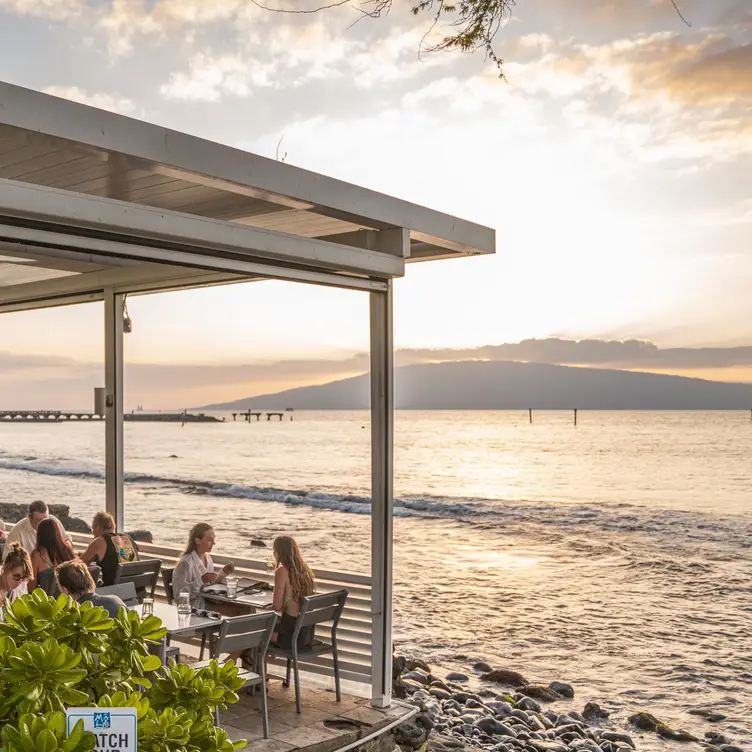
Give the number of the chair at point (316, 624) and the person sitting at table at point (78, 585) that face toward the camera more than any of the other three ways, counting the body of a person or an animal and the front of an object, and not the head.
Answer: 0

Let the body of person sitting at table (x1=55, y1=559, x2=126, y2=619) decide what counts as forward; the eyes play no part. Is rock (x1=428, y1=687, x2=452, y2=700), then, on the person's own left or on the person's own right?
on the person's own right

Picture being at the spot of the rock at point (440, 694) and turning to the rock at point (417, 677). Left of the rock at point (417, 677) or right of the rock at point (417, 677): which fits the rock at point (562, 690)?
right

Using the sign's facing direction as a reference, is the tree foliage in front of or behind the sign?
behind

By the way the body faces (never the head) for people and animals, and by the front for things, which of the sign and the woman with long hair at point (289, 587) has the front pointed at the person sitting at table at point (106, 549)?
the woman with long hair

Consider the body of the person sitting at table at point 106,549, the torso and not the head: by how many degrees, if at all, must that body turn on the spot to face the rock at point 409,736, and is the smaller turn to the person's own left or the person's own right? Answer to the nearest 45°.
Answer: approximately 180°

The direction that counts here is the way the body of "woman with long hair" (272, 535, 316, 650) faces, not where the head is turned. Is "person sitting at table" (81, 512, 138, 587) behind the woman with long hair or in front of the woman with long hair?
in front

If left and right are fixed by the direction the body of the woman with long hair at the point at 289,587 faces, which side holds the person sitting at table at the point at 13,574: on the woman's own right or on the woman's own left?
on the woman's own left

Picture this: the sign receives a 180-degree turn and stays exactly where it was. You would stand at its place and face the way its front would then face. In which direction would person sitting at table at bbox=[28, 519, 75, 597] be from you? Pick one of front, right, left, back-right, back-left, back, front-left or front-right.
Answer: front

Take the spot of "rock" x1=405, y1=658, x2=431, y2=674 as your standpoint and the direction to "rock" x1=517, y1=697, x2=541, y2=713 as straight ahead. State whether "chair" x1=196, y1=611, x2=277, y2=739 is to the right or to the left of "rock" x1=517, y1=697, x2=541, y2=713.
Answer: right

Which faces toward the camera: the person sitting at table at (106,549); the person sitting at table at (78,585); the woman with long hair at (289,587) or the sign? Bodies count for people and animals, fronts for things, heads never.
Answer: the sign

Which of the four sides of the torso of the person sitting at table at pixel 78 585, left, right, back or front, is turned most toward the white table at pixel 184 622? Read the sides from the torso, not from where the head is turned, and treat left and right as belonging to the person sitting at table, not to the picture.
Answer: right

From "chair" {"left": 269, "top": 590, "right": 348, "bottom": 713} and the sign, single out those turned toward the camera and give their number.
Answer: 1
